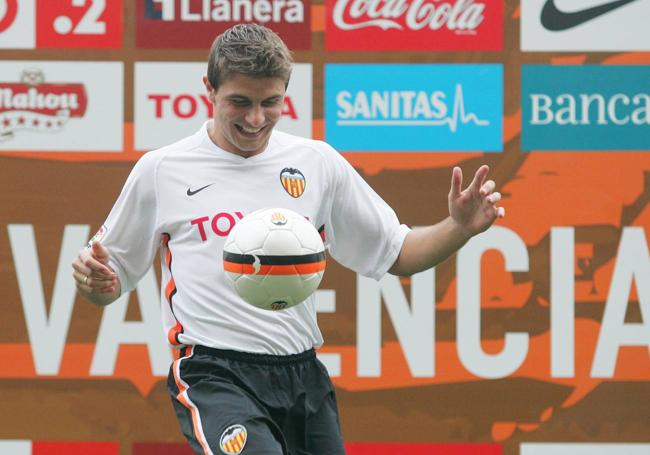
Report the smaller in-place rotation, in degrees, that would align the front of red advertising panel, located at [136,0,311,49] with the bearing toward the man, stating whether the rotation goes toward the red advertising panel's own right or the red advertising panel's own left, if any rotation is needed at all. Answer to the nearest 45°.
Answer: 0° — it already faces them

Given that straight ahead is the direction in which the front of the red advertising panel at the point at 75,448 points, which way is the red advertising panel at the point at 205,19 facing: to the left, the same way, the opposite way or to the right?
the same way

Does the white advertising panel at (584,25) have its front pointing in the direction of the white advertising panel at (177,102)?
no

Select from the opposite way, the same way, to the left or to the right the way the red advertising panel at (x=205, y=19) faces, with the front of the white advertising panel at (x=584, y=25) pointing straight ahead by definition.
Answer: the same way

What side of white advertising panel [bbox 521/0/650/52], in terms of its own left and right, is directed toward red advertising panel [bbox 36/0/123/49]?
right

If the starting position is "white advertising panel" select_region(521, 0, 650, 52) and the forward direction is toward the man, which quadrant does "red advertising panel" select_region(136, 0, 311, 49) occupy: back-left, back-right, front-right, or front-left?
front-right

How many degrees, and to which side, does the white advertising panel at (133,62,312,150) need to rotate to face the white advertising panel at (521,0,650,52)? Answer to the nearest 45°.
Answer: approximately 90° to its left

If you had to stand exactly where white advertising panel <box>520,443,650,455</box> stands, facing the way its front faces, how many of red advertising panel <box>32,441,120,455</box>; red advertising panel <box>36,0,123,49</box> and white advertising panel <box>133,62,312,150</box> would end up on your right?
3

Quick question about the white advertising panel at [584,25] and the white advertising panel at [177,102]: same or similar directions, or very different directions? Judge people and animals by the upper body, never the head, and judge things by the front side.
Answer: same or similar directions

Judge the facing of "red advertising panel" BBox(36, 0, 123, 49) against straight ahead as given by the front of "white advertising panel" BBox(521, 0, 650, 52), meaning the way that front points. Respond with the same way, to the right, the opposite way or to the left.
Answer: the same way

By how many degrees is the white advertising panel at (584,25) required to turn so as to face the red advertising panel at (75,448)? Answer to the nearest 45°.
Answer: approximately 90° to its right

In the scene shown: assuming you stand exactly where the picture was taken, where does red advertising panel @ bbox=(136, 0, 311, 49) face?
facing the viewer

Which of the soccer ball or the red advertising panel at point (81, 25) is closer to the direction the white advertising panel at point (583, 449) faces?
the soccer ball

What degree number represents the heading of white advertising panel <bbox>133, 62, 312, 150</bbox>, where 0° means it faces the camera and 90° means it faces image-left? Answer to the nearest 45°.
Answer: approximately 0°

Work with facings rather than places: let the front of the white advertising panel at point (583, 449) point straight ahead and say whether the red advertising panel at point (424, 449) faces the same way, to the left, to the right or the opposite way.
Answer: the same way

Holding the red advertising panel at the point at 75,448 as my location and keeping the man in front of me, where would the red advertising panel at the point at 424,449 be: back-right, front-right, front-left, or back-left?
front-left

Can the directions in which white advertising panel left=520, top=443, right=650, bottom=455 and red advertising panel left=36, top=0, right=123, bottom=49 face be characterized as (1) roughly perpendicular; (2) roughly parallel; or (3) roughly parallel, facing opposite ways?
roughly parallel

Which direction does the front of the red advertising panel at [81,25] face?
toward the camera

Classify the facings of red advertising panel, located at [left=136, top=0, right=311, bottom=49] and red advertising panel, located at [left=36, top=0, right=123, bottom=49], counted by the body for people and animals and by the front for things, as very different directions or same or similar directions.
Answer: same or similar directions
